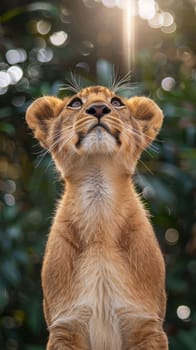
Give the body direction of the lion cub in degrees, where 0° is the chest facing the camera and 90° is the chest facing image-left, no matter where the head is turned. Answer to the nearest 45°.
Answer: approximately 0°
